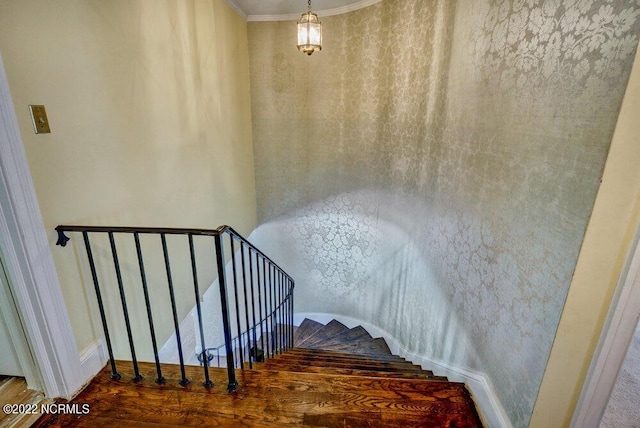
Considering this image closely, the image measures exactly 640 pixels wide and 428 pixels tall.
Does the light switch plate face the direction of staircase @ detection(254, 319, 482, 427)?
yes

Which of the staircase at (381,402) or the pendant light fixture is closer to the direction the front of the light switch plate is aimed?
the staircase

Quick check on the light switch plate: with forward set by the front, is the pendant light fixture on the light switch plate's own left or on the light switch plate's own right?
on the light switch plate's own left

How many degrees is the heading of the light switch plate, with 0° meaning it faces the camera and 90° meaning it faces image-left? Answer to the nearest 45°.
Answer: approximately 315°
